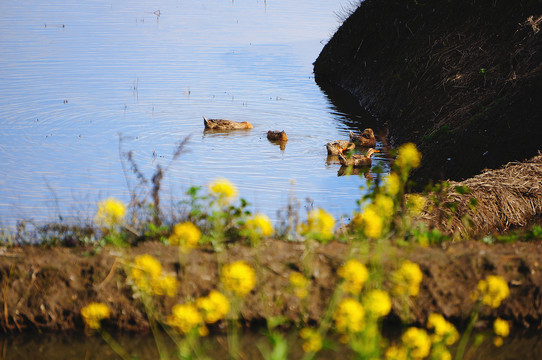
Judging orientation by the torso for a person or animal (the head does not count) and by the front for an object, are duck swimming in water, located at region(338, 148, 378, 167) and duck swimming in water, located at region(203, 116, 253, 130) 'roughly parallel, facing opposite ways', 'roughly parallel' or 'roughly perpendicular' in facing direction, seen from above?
roughly parallel

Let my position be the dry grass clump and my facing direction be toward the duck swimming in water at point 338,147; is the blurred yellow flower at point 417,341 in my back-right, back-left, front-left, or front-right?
back-left
